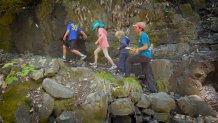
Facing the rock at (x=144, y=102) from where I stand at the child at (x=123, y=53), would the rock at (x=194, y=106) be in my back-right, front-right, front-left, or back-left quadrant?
front-left

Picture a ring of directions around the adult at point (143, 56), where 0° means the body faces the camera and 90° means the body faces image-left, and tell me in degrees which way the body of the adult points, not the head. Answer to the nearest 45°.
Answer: approximately 90°

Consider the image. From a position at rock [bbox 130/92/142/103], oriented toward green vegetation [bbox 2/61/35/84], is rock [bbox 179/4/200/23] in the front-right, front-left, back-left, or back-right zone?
back-right

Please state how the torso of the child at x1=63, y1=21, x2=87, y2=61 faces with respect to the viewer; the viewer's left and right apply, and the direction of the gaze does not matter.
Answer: facing away from the viewer and to the left of the viewer

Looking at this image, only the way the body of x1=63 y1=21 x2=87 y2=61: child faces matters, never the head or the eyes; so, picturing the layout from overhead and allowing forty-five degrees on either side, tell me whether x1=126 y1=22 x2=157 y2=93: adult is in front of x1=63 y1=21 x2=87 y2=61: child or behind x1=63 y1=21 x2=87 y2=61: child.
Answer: behind

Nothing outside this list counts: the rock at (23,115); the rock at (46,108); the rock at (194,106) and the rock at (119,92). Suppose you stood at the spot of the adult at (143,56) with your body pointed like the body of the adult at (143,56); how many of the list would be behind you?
1

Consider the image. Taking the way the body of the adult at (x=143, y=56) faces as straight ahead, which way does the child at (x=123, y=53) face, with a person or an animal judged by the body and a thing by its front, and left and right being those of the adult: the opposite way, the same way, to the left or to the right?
the same way

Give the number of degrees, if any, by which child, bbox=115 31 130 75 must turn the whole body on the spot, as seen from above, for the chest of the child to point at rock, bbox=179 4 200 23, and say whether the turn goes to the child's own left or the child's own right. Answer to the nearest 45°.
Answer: approximately 135° to the child's own right

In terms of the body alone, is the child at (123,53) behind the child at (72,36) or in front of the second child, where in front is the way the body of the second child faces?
behind

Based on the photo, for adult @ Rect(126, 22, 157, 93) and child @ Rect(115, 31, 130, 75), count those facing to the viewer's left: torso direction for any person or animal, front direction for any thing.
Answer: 2

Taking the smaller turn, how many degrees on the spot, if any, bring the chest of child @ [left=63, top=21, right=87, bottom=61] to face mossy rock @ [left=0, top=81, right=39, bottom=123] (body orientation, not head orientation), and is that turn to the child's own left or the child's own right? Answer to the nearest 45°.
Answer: approximately 90° to the child's own left

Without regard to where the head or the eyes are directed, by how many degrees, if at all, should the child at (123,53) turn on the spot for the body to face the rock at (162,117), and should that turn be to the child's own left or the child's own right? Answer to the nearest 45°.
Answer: approximately 135° to the child's own left

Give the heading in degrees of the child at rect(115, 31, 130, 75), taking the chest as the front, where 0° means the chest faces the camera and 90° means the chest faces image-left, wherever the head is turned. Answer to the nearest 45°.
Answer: approximately 90°

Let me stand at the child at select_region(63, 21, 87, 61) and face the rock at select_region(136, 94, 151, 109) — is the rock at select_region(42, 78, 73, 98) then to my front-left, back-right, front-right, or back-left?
front-right
